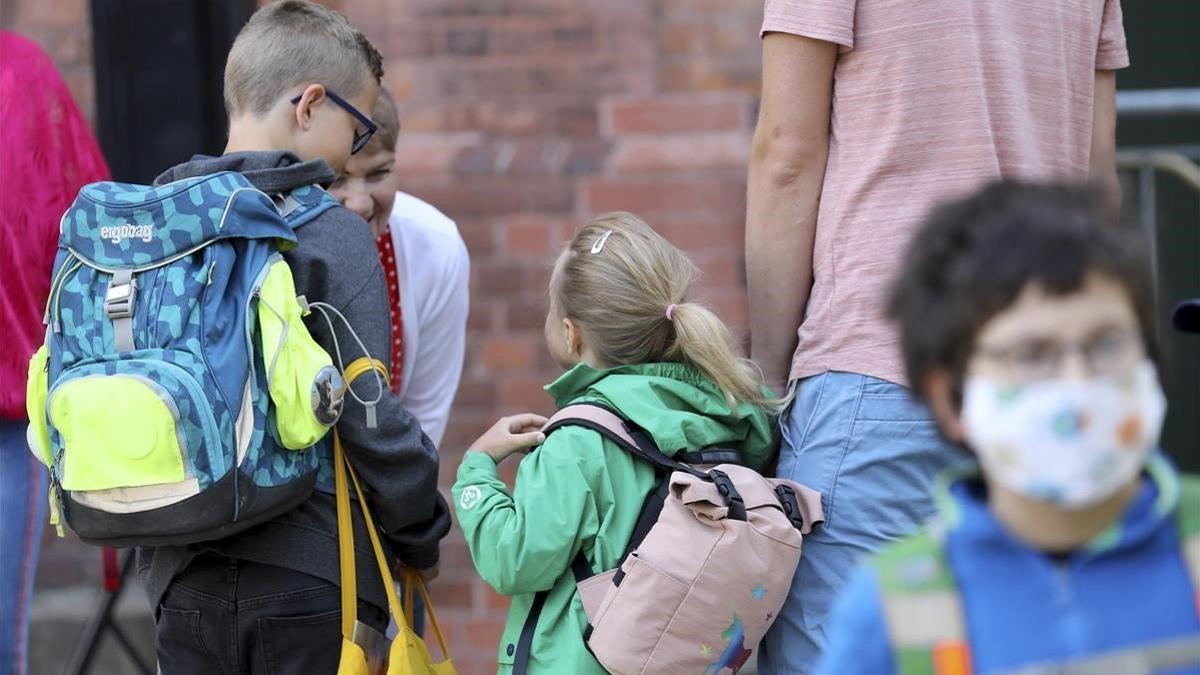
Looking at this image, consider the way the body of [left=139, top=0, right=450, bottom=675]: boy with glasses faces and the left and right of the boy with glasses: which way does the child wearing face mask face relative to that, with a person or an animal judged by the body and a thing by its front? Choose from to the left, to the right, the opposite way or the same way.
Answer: the opposite way

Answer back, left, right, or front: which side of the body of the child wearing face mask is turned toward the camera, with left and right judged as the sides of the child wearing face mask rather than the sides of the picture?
front

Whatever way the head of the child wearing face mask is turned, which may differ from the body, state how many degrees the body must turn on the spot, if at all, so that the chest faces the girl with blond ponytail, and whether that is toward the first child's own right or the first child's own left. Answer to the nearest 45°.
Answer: approximately 135° to the first child's own right

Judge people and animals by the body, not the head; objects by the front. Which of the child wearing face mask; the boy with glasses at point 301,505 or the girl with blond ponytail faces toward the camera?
the child wearing face mask

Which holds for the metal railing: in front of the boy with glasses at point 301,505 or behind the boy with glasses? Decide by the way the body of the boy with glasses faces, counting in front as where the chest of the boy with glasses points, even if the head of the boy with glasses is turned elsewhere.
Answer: in front

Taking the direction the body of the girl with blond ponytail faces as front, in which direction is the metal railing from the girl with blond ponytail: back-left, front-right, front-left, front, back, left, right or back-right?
right

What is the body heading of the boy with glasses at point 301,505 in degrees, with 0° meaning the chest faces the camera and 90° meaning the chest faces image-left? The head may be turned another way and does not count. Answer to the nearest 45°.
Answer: approximately 225°

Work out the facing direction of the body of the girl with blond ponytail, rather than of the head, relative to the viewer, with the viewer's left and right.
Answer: facing away from the viewer and to the left of the viewer

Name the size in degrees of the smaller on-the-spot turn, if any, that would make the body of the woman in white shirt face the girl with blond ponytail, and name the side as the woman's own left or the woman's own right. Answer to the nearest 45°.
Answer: approximately 45° to the woman's own left

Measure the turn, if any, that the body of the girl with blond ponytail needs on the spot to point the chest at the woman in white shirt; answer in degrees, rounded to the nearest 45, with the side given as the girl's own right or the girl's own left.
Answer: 0° — they already face them

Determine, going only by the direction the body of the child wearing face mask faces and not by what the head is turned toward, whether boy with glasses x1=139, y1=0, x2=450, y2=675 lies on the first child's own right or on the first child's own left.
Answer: on the first child's own right

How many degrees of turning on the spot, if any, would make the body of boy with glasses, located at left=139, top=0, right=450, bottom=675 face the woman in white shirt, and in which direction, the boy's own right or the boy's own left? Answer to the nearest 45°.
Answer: approximately 45° to the boy's own left

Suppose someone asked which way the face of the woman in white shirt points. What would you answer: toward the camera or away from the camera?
toward the camera

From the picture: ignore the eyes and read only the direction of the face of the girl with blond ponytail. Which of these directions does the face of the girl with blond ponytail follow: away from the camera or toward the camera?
away from the camera

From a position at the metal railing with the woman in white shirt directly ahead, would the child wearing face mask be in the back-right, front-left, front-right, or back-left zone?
front-left

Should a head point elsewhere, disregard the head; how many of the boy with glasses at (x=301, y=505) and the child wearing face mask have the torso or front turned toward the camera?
1
